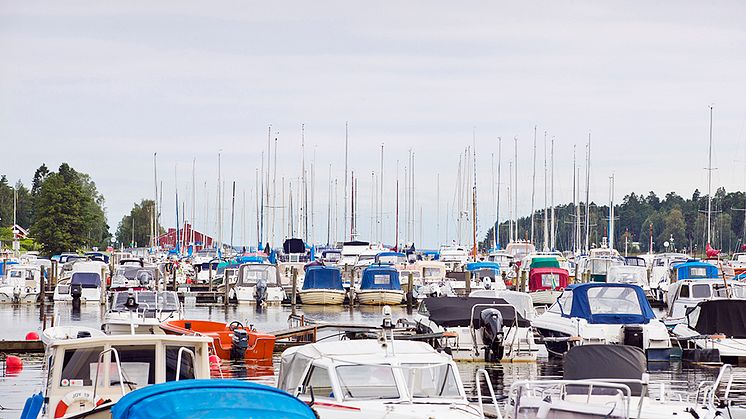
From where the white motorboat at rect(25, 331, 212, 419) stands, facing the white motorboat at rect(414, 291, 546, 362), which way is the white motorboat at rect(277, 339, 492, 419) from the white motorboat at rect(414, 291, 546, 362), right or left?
right

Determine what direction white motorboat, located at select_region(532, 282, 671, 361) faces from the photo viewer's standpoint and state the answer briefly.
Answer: facing away from the viewer and to the left of the viewer

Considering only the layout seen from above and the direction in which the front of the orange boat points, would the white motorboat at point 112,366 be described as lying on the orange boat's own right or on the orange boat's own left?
on the orange boat's own left

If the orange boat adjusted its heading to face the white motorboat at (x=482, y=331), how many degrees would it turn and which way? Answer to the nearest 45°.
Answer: approximately 135° to its right

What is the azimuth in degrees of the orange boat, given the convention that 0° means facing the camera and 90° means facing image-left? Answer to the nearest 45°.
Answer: approximately 135°

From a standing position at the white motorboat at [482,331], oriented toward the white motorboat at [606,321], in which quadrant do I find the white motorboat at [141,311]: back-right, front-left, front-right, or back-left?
back-left
